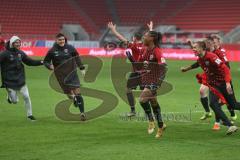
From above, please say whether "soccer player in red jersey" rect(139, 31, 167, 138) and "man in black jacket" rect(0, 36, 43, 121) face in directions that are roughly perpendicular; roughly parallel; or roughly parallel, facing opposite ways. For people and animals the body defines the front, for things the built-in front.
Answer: roughly perpendicular

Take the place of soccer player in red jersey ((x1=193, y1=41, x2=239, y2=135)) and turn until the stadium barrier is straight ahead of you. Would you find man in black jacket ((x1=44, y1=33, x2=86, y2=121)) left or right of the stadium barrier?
left

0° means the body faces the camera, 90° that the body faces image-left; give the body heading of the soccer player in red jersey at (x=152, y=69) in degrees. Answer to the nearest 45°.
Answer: approximately 45°

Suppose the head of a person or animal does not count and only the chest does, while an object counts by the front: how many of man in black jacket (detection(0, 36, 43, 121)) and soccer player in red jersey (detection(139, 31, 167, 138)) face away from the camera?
0

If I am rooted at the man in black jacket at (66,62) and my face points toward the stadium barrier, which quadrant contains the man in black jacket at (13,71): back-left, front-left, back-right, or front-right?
back-left

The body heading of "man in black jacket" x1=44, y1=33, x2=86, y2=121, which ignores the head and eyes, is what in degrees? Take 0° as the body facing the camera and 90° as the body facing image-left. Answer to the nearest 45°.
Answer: approximately 0°

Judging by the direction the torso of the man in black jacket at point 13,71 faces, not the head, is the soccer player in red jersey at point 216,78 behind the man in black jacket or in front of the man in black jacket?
in front

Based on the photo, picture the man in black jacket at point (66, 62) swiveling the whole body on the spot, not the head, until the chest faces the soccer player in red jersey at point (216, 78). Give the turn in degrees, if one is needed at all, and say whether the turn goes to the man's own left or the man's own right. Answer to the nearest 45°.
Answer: approximately 45° to the man's own left

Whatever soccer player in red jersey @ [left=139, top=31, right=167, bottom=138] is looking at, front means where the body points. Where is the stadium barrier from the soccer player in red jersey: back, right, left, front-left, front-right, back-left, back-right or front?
back-right

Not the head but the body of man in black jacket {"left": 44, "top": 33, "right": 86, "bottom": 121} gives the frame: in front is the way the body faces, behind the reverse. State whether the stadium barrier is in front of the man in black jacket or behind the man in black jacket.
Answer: behind

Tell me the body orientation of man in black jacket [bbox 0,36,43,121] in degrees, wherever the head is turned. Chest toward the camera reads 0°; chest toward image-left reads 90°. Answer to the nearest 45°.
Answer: approximately 315°
